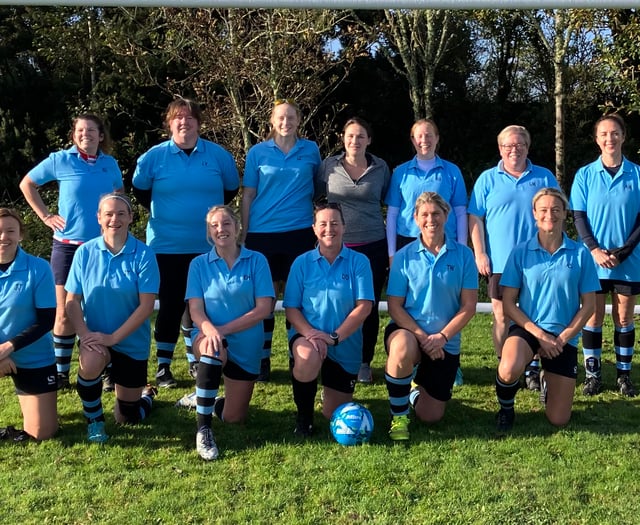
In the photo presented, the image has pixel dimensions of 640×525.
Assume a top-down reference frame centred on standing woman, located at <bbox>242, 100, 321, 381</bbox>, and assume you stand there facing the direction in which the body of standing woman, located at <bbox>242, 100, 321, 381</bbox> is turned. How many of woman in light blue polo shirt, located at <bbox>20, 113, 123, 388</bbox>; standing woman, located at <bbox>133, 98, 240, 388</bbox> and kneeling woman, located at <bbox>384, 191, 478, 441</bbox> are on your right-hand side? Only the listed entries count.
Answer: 2

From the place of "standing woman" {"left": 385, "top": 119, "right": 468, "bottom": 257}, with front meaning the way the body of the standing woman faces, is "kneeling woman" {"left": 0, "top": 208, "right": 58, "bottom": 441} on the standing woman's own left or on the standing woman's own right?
on the standing woman's own right

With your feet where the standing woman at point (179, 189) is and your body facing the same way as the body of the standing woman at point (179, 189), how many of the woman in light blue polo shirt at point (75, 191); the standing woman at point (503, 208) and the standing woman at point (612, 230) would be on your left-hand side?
2

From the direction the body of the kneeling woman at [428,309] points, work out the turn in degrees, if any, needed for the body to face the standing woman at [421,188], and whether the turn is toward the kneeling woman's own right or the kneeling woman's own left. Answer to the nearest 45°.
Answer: approximately 180°

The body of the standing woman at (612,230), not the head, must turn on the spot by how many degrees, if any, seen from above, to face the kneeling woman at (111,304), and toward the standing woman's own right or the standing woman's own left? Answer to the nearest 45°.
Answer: approximately 45° to the standing woman's own right
